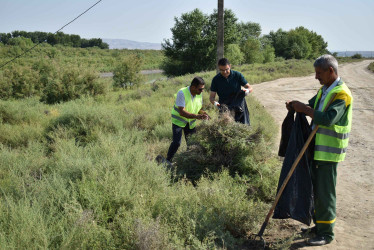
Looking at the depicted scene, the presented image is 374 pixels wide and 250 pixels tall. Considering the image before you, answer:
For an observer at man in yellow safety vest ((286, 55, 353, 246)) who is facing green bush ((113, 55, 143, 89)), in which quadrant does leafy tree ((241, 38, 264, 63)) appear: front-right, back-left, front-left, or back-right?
front-right

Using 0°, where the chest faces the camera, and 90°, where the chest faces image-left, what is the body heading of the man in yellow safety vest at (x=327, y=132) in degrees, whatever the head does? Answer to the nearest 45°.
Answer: approximately 90°

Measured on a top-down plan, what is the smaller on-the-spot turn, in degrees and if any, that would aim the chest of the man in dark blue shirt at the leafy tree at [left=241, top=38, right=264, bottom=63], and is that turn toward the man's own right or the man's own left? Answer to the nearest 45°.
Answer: approximately 180°

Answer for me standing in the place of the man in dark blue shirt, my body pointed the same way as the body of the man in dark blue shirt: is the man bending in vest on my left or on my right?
on my right

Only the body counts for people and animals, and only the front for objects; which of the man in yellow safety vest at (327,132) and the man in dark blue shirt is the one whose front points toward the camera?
the man in dark blue shirt

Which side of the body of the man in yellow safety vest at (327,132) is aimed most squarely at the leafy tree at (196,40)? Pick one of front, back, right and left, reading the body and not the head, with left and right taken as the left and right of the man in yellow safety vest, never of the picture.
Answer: right

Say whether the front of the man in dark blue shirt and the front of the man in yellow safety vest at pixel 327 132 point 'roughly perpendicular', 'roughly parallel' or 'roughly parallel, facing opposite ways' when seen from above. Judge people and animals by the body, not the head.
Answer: roughly perpendicular

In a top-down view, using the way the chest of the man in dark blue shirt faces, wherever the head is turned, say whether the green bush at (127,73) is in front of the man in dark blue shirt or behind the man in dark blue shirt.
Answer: behind

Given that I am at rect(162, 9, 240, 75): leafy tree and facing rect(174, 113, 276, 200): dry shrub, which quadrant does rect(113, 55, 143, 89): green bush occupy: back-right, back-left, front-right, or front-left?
front-right

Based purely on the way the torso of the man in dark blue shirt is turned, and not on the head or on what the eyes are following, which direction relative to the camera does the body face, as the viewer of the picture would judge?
toward the camera

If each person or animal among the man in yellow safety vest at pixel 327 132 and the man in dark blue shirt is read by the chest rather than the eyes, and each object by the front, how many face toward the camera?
1
